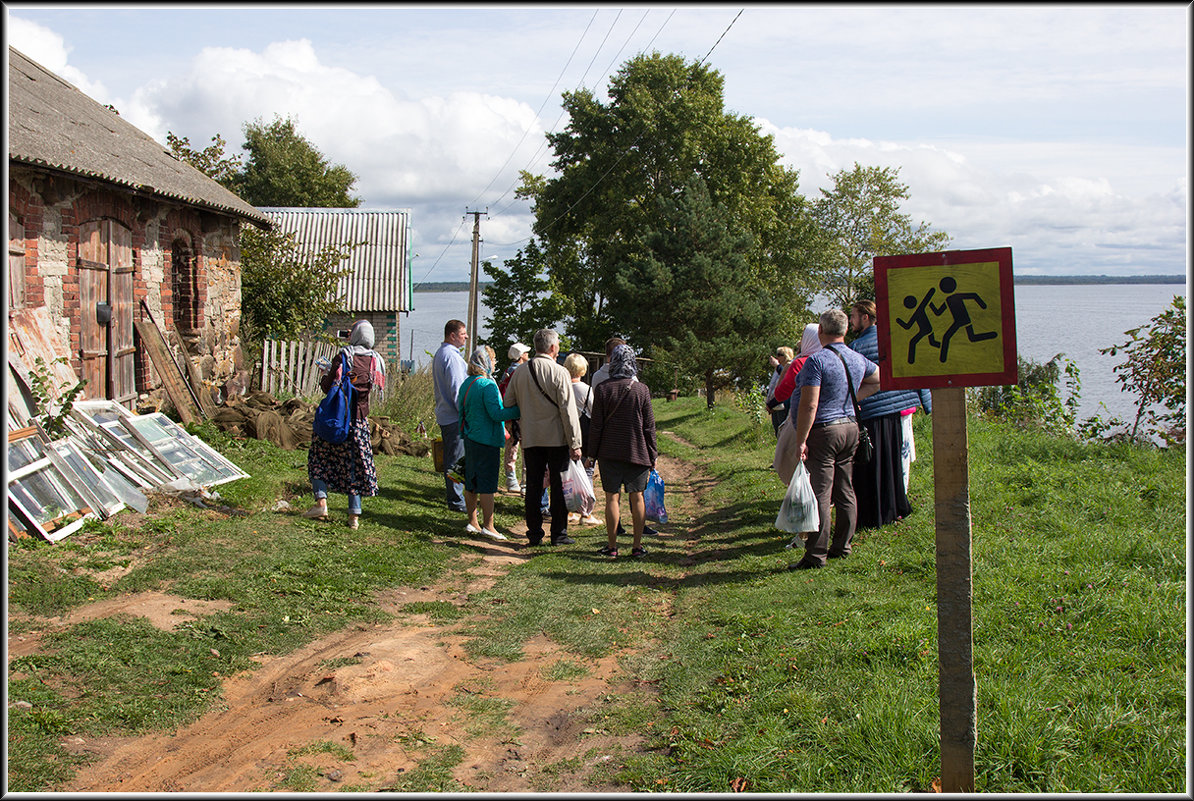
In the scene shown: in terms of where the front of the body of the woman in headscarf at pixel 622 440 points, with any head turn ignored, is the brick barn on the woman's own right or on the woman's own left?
on the woman's own left

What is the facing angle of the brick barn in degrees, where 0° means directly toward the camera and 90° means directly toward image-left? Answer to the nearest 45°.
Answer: approximately 315°

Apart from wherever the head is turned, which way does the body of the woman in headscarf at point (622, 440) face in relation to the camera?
away from the camera

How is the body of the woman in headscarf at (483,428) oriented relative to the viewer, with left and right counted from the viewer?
facing away from the viewer and to the right of the viewer

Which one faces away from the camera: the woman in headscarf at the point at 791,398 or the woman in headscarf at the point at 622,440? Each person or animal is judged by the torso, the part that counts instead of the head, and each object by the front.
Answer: the woman in headscarf at the point at 622,440

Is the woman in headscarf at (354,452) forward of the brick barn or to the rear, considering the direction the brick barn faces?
forward

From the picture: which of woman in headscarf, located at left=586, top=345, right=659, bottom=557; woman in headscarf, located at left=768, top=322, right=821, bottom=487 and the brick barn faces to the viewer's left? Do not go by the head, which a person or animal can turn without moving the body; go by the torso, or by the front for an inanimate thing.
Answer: woman in headscarf, located at left=768, top=322, right=821, bottom=487

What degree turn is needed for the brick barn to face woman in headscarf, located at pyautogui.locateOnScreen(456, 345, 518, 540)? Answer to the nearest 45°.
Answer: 0° — it already faces them

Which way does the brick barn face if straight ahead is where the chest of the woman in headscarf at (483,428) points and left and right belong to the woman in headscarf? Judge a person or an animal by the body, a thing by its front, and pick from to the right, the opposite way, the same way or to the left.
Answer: to the right

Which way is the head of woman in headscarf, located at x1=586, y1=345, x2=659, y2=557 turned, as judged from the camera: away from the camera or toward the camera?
away from the camera

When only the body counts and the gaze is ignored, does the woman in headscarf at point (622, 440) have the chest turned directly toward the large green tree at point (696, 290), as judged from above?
yes
